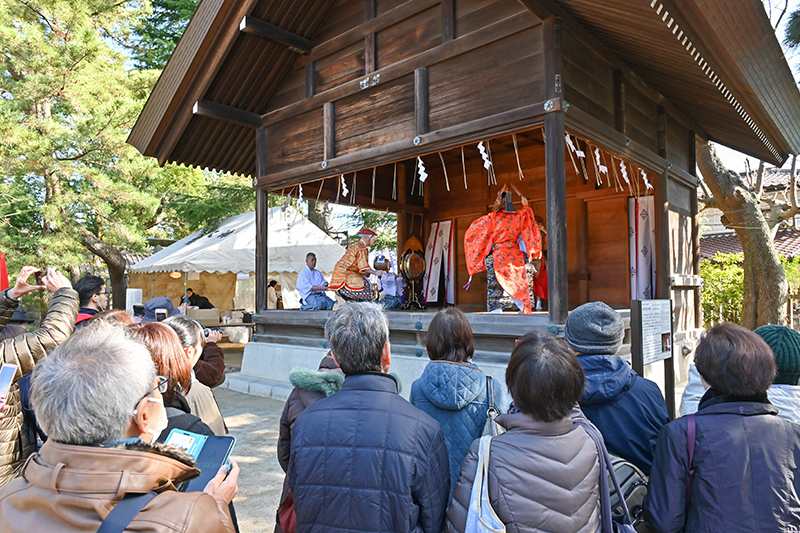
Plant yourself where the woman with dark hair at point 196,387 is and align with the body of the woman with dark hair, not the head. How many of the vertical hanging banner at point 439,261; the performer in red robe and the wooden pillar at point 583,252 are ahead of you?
3

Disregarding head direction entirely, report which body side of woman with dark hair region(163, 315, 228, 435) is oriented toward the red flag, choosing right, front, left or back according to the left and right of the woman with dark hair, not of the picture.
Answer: left

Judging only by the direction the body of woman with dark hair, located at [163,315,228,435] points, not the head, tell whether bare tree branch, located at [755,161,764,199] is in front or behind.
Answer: in front

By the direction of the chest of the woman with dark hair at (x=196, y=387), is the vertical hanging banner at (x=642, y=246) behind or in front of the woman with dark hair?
in front

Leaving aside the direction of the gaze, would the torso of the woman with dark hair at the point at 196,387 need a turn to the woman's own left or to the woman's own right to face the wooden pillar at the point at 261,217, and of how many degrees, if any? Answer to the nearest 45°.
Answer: approximately 45° to the woman's own left

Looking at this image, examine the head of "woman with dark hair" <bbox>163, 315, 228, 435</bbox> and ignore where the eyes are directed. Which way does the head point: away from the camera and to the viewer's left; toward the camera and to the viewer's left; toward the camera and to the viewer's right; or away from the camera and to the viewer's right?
away from the camera and to the viewer's right

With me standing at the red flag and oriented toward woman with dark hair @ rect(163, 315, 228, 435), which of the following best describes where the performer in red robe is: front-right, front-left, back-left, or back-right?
front-left

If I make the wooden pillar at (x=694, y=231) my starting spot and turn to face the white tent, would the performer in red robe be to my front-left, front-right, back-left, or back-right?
front-left

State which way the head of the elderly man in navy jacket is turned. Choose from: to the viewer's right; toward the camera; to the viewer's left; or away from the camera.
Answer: away from the camera

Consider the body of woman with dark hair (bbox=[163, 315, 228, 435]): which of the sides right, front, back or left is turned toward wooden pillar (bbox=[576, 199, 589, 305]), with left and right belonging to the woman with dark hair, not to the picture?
front

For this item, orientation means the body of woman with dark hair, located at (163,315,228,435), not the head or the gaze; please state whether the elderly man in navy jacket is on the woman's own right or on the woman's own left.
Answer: on the woman's own right

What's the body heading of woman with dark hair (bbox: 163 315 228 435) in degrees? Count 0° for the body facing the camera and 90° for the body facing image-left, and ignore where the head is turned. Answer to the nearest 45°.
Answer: approximately 225°
